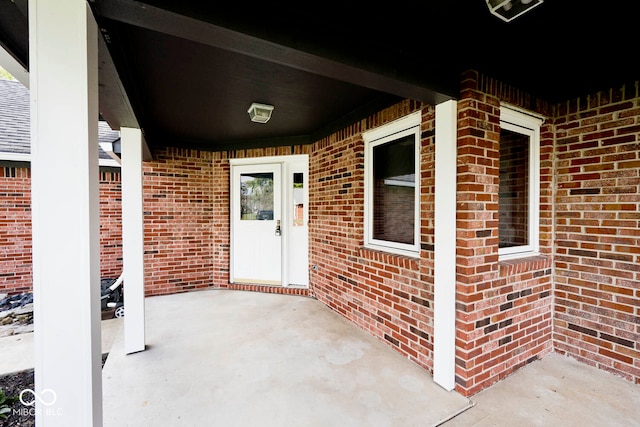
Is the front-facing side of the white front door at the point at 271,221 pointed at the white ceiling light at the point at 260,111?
yes

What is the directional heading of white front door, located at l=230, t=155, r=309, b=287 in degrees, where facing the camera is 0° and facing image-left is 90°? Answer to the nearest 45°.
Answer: approximately 0°

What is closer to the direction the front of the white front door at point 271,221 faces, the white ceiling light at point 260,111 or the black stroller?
the white ceiling light

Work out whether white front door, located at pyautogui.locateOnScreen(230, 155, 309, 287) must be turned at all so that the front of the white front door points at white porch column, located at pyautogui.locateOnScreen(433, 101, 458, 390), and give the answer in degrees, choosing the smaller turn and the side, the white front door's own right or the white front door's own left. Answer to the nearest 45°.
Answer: approximately 45° to the white front door's own left

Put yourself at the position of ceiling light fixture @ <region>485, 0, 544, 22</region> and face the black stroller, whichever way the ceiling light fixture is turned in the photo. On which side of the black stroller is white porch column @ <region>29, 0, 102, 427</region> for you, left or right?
left

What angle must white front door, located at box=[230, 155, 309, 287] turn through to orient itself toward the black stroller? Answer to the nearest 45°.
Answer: approximately 90° to its right

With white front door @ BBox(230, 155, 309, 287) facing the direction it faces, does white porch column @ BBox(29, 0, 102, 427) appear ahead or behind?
ahead

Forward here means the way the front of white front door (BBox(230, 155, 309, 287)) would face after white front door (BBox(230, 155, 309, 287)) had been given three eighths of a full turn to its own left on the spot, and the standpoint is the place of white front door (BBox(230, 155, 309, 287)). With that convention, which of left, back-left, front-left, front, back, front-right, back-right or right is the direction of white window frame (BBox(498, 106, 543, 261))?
right

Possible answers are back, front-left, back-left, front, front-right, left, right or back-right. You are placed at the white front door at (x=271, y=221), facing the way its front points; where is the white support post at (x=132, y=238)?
front-right
